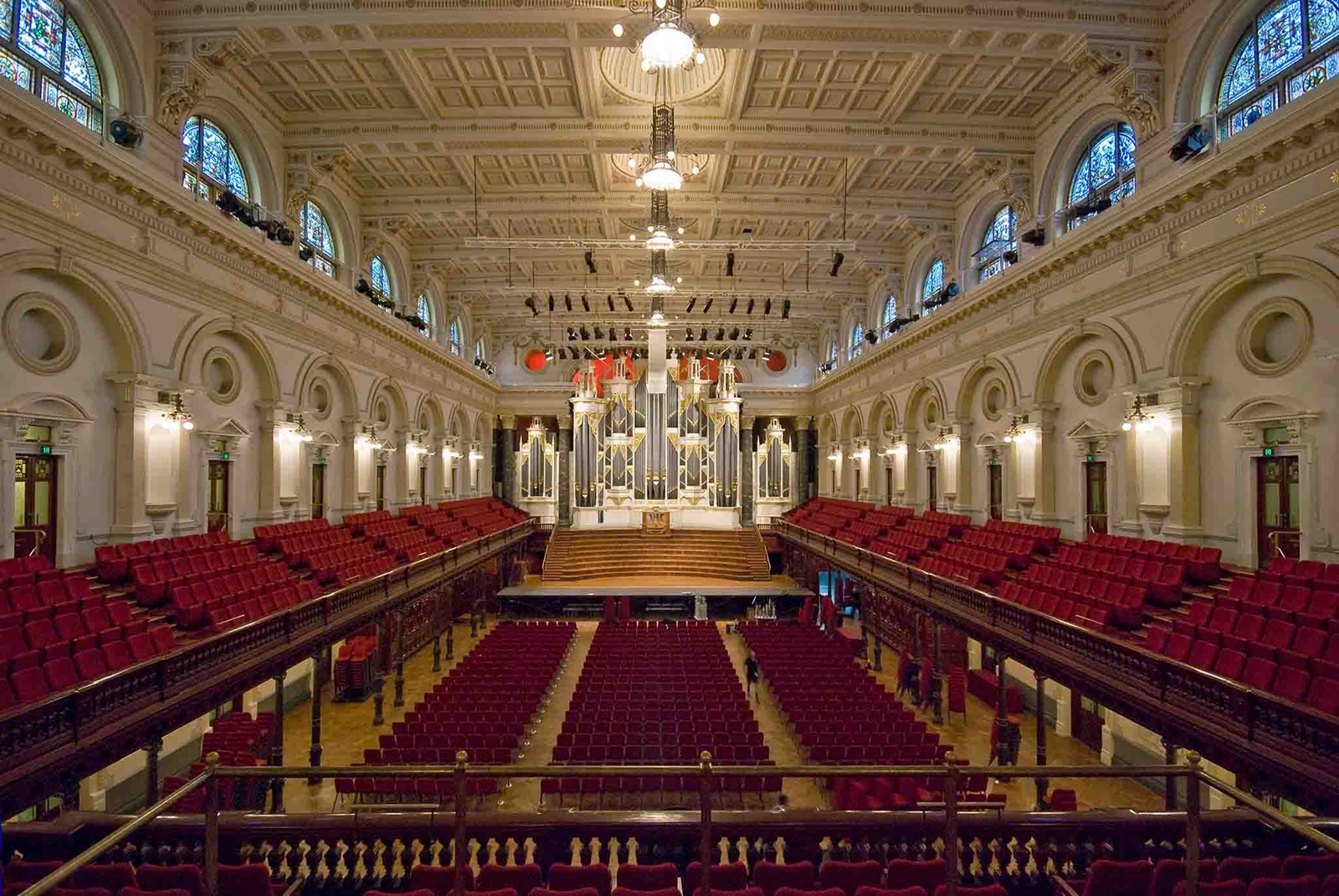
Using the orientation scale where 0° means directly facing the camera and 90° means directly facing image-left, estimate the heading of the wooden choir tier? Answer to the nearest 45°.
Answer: approximately 0°

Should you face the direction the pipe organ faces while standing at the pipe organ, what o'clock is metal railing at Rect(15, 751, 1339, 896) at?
The metal railing is roughly at 12 o'clock from the pipe organ.

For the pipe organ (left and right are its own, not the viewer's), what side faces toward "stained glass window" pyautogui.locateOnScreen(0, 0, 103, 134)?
front

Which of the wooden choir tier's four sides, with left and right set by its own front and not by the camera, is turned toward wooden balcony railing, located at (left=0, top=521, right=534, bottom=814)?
front

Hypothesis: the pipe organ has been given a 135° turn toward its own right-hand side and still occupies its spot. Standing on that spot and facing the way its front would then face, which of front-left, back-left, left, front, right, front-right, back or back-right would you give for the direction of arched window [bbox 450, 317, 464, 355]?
front-left

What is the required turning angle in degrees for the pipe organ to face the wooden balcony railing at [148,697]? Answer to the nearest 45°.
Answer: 0° — it already faces it

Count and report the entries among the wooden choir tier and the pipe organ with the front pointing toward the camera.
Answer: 2

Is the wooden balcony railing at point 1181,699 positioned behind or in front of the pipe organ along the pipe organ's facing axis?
in front

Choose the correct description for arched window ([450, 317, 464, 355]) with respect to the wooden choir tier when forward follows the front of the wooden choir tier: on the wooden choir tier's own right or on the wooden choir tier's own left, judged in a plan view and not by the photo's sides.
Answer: on the wooden choir tier's own right

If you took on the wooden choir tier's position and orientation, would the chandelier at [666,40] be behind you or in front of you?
in front

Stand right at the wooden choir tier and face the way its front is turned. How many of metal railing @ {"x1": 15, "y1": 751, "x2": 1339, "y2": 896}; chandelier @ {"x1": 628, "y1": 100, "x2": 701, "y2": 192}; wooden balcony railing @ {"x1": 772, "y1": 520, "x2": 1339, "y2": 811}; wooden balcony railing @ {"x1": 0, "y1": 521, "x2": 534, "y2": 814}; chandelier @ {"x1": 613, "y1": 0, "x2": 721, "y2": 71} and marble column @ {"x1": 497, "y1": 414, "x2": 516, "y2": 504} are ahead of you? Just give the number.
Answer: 5
